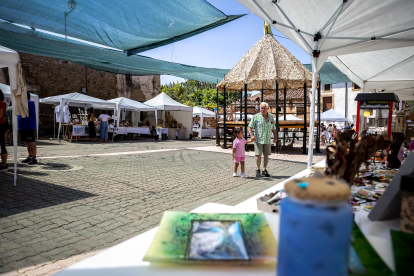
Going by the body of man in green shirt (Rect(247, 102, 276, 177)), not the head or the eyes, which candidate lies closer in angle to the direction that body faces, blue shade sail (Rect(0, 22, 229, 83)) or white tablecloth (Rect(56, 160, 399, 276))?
the white tablecloth

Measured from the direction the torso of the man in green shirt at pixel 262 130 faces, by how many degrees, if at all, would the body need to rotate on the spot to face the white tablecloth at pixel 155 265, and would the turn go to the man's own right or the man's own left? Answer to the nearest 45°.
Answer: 0° — they already face it

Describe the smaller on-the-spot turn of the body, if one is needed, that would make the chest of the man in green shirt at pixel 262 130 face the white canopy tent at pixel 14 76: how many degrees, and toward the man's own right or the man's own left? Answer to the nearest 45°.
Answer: approximately 45° to the man's own right

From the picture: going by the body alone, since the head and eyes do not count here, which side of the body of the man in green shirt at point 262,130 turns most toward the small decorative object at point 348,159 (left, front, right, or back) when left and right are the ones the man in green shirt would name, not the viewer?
front

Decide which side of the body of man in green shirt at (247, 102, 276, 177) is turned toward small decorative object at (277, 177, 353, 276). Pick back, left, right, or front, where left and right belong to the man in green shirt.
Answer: front

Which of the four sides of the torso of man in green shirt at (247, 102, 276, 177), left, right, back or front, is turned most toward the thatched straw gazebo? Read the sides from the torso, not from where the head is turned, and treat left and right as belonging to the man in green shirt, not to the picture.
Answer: back

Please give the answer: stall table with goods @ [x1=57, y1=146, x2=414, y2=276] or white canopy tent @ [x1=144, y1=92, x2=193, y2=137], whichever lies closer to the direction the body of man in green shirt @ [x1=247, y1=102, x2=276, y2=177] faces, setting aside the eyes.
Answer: the stall table with goods

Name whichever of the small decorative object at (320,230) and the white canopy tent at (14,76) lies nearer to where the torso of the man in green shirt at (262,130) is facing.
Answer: the small decorative object

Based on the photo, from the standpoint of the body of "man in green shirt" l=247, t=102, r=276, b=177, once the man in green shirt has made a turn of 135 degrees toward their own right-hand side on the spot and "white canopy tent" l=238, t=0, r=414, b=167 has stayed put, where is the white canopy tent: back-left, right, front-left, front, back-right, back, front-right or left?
back

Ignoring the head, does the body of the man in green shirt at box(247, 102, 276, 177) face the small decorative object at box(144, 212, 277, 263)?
yes

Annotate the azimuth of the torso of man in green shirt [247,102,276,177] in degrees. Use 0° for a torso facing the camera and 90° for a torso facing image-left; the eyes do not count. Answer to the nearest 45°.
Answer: approximately 0°
